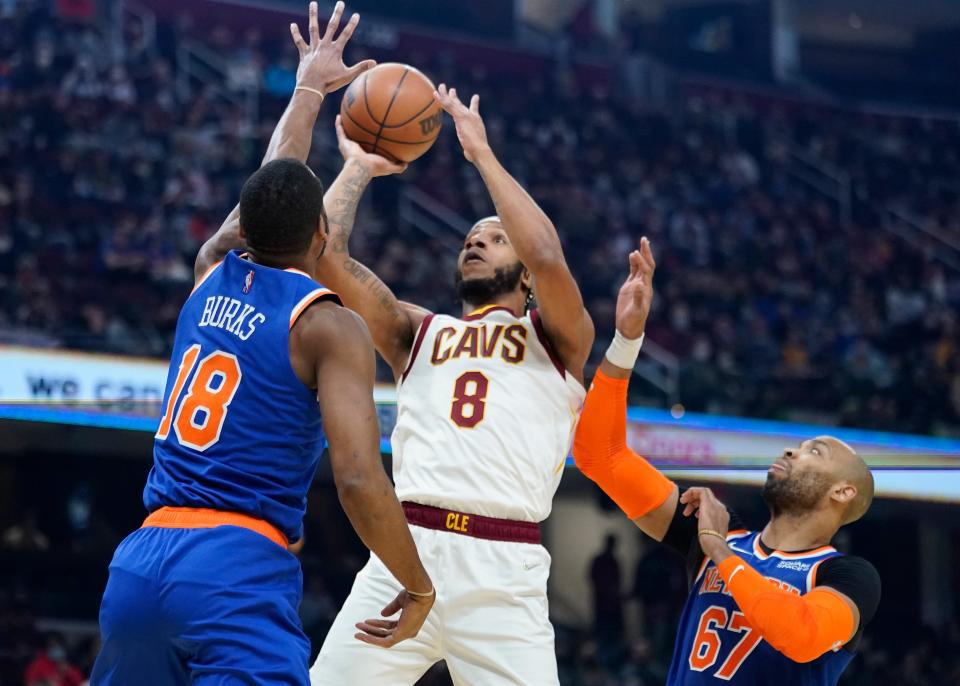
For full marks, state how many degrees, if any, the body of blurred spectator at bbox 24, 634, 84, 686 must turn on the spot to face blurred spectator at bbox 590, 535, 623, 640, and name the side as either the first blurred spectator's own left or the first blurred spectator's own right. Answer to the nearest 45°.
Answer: approximately 135° to the first blurred spectator's own left

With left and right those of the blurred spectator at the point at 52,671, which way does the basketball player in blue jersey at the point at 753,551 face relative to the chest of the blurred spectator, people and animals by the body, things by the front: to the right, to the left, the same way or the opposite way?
to the right

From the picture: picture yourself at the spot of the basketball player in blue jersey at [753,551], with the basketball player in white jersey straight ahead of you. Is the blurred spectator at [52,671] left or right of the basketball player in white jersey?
right

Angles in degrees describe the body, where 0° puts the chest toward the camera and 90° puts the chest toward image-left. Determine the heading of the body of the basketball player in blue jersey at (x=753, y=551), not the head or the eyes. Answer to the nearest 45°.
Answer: approximately 45°

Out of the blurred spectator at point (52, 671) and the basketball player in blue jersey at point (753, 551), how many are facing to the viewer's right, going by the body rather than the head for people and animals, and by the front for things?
0
